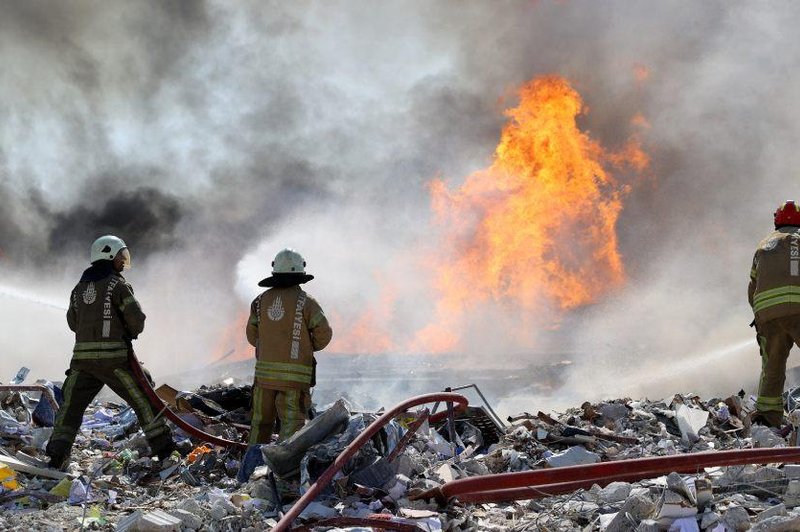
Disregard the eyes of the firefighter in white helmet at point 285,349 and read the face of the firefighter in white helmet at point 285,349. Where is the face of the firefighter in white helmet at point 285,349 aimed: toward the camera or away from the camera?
away from the camera

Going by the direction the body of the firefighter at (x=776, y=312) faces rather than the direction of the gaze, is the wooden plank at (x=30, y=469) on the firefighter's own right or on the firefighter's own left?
on the firefighter's own left

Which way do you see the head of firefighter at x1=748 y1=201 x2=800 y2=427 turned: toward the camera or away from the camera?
away from the camera

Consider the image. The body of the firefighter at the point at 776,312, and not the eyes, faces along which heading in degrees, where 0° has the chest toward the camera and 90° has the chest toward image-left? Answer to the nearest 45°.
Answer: approximately 180°
